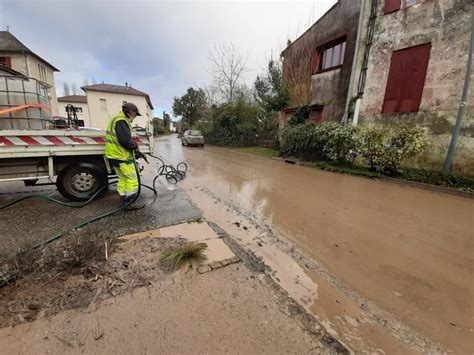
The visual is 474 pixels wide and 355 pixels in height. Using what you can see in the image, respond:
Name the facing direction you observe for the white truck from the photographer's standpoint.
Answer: facing to the left of the viewer

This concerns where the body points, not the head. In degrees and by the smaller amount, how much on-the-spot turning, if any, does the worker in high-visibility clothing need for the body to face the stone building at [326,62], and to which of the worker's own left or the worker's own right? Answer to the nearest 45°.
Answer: approximately 45° to the worker's own left

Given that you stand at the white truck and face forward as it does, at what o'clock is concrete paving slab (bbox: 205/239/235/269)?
The concrete paving slab is roughly at 8 o'clock from the white truck.

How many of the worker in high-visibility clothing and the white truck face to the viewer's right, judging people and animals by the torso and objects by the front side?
1

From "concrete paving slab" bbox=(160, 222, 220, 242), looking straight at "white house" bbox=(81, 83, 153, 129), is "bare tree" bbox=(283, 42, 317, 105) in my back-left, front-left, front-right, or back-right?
front-right

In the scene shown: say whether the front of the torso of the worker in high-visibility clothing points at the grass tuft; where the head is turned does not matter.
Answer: no

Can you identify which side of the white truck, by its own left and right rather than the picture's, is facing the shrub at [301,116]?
back

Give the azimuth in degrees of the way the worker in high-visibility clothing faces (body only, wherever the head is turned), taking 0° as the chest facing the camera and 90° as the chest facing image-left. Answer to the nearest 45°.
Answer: approximately 270°

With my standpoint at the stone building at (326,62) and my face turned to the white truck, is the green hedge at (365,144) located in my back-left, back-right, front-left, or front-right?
front-left

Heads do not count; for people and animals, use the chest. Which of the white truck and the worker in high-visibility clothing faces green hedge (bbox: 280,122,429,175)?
the worker in high-visibility clothing

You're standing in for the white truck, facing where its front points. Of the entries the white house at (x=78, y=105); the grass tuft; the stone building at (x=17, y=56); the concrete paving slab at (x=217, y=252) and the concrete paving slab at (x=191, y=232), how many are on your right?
2

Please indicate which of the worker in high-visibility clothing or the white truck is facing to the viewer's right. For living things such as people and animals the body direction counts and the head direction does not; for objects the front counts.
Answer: the worker in high-visibility clothing

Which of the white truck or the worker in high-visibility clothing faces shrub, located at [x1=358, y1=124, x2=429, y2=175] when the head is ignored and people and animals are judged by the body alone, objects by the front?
the worker in high-visibility clothing

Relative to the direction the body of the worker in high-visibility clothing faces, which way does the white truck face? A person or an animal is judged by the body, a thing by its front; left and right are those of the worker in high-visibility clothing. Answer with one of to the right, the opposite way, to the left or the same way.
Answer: the opposite way

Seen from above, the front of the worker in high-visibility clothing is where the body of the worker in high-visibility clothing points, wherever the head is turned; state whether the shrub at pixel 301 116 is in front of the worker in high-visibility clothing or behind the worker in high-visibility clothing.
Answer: in front

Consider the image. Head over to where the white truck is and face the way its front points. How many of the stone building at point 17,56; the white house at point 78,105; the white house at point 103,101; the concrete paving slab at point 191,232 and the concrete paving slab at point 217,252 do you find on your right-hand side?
3

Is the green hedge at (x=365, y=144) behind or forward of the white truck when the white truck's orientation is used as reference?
behind
